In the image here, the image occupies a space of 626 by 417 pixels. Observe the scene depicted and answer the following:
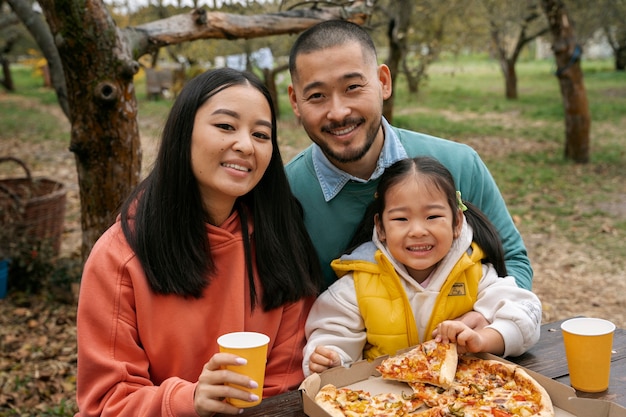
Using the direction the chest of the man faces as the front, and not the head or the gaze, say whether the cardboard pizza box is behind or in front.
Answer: in front

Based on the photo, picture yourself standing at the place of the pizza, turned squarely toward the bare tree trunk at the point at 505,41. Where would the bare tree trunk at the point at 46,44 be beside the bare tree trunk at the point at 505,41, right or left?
left

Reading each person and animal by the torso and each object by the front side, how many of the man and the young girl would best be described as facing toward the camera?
2

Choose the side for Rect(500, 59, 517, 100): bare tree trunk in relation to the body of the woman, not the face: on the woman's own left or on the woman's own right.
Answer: on the woman's own left

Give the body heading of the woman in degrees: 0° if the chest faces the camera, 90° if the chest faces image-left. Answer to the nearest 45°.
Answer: approximately 315°

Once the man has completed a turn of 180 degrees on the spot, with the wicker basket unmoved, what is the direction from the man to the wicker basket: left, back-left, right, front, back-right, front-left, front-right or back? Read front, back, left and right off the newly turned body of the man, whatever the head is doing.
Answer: front-left

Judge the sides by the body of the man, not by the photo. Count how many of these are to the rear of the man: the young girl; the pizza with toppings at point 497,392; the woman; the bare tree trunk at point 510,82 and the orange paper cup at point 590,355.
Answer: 1

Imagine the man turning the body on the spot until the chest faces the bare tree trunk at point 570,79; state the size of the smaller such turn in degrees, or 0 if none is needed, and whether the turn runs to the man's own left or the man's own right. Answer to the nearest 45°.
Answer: approximately 180°

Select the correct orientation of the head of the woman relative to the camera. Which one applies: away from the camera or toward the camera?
toward the camera

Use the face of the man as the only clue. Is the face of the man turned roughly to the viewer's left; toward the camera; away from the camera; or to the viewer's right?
toward the camera

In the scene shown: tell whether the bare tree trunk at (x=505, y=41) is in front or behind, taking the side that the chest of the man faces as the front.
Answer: behind

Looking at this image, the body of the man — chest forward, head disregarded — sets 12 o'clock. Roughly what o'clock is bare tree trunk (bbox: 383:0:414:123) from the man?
The bare tree trunk is roughly at 6 o'clock from the man.

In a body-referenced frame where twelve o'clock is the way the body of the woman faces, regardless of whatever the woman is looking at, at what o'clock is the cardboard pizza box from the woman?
The cardboard pizza box is roughly at 12 o'clock from the woman.

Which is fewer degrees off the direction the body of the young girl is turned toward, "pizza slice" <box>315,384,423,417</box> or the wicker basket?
the pizza slice

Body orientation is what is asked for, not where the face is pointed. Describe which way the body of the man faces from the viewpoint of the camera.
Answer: toward the camera
